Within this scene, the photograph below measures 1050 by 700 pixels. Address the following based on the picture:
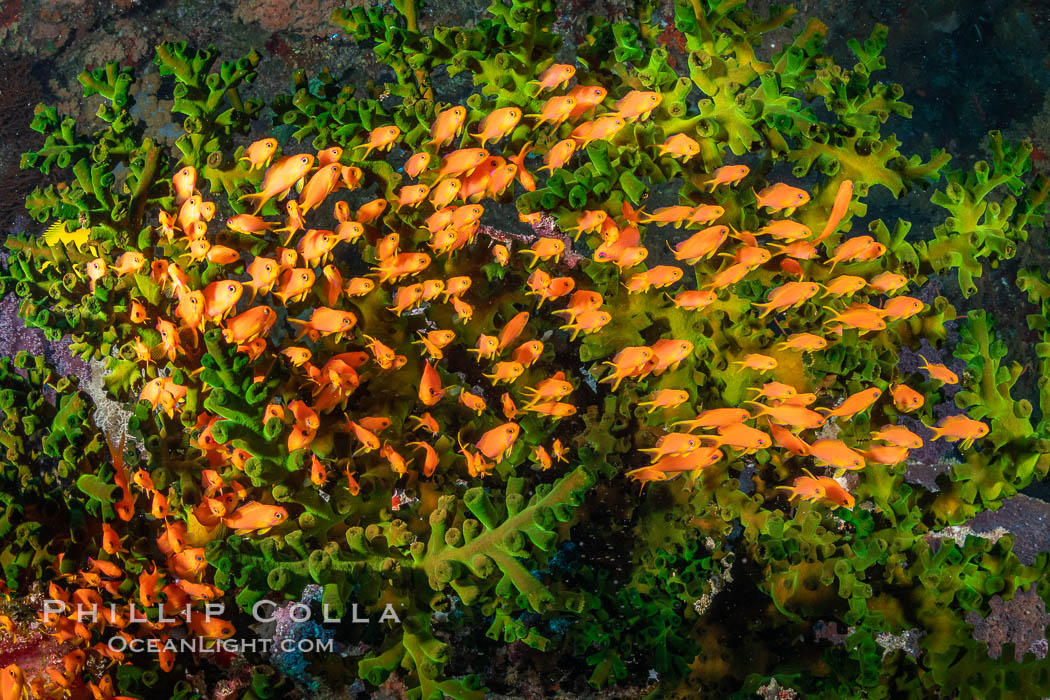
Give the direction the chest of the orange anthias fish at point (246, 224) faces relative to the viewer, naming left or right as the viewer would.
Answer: facing to the left of the viewer

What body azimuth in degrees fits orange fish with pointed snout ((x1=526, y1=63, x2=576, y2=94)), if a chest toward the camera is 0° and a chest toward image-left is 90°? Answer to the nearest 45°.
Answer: approximately 270°

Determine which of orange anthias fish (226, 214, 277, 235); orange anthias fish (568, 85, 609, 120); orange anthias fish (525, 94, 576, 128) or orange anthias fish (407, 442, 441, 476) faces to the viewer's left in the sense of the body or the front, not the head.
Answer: orange anthias fish (226, 214, 277, 235)

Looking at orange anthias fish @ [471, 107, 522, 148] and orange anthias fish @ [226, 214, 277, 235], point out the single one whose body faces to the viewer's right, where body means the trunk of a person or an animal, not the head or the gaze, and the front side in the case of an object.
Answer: orange anthias fish @ [471, 107, 522, 148]

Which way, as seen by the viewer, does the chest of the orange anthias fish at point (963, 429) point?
to the viewer's right

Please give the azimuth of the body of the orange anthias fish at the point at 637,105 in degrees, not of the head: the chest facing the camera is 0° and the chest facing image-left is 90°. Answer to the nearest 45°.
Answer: approximately 270°

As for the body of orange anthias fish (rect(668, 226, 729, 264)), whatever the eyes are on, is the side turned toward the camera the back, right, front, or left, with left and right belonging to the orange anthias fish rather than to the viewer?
right

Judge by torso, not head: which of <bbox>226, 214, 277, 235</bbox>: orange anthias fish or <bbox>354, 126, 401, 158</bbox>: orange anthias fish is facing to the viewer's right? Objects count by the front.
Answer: <bbox>354, 126, 401, 158</bbox>: orange anthias fish

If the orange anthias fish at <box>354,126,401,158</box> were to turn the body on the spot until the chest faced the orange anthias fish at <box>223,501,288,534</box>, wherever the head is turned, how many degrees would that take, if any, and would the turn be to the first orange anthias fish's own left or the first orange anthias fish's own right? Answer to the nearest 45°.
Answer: approximately 135° to the first orange anthias fish's own right

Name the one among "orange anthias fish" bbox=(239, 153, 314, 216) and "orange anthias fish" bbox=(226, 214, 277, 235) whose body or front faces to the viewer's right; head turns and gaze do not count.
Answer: "orange anthias fish" bbox=(239, 153, 314, 216)
